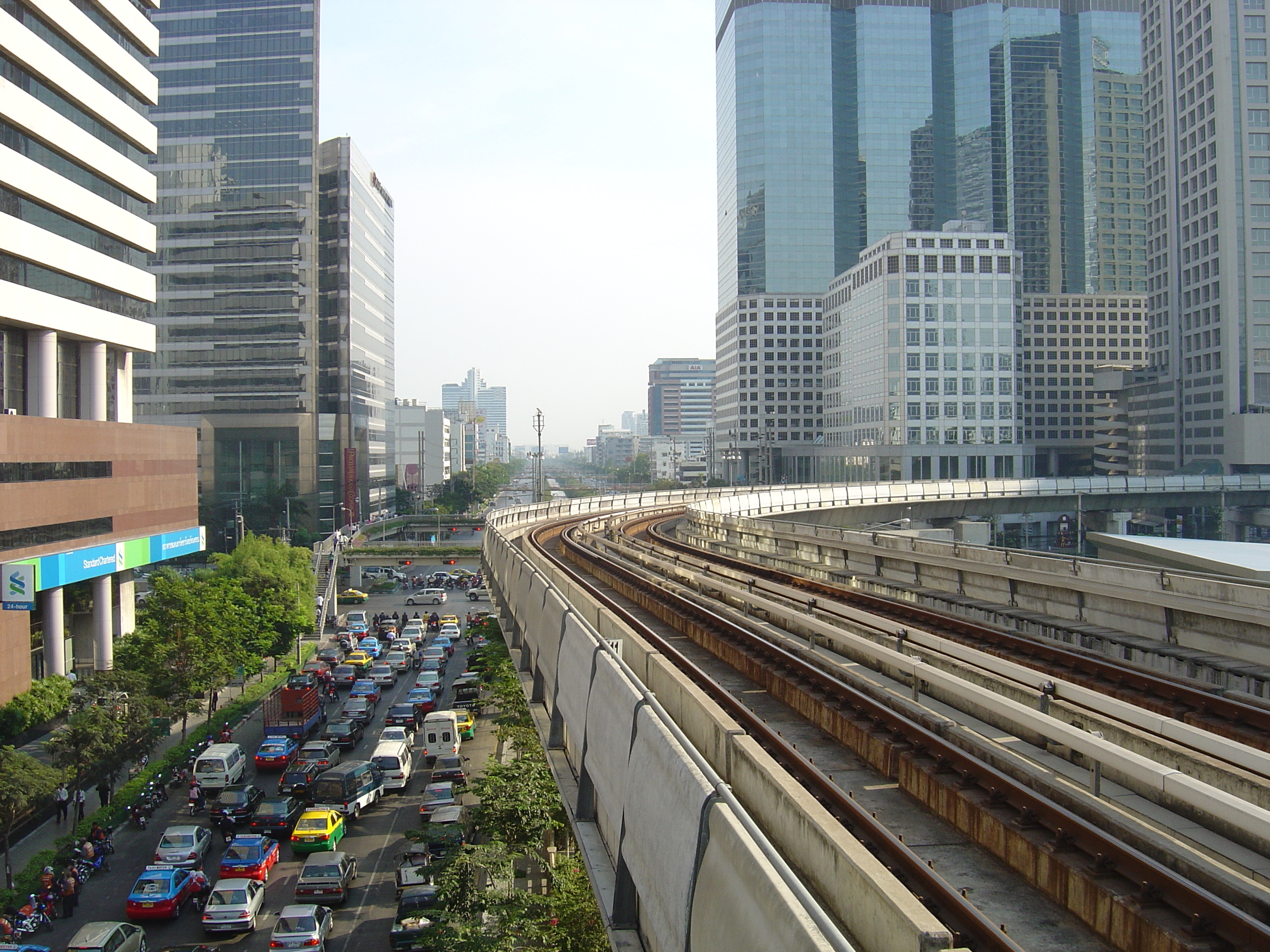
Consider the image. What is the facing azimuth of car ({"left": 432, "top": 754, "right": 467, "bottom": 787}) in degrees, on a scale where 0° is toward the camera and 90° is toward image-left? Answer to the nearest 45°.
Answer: approximately 180°

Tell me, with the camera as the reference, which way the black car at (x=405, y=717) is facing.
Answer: facing away from the viewer

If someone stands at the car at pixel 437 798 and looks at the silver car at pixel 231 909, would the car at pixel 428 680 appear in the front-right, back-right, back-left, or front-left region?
back-right

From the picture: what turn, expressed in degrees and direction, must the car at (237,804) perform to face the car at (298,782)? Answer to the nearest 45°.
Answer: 0° — it already faces it

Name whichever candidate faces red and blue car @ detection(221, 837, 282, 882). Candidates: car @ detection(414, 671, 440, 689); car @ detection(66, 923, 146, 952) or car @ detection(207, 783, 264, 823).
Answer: car @ detection(66, 923, 146, 952)

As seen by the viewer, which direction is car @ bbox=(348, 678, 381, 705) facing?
away from the camera

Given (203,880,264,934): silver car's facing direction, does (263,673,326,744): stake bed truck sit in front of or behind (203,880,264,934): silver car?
in front

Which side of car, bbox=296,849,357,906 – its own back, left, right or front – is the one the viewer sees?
back

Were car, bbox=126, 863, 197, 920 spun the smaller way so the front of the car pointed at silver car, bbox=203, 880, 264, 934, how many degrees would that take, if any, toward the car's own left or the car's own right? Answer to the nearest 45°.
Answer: approximately 90° to the car's own right

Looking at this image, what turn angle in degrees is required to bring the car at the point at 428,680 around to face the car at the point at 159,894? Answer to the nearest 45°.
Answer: approximately 180°

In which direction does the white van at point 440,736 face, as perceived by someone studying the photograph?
facing away from the viewer

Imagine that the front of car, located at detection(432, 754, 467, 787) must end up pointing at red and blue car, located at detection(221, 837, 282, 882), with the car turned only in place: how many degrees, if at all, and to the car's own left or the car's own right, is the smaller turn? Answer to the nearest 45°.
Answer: approximately 135° to the car's own left

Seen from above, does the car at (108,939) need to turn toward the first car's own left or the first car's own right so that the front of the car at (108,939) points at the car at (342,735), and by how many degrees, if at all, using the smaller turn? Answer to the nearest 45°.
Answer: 0° — it already faces it

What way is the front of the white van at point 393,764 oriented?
away from the camera

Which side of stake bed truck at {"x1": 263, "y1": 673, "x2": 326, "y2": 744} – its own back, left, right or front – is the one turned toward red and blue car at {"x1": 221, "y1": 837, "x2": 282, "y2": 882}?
back

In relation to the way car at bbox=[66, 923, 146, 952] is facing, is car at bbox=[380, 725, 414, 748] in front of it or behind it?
in front
